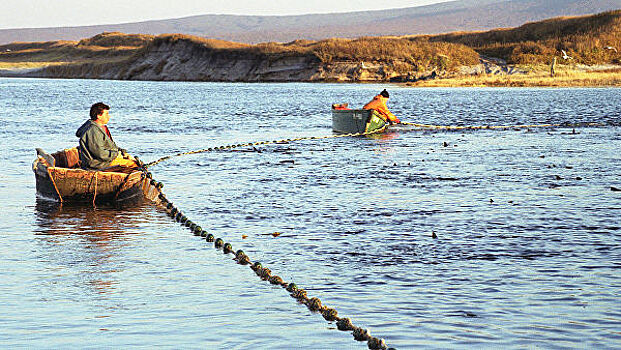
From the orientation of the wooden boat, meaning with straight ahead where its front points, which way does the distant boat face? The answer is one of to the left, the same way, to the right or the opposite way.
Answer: the same way

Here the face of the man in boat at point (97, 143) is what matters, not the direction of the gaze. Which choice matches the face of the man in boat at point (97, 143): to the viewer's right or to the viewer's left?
to the viewer's right

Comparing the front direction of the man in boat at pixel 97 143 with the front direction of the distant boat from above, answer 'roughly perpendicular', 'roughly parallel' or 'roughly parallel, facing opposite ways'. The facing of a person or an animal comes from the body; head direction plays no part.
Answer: roughly parallel

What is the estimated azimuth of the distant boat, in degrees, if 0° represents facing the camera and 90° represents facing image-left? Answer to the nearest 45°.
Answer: approximately 270°

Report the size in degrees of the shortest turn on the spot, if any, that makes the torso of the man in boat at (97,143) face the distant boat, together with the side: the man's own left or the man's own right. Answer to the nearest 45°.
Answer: approximately 45° to the man's own left

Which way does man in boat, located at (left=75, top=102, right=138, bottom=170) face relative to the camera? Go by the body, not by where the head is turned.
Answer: to the viewer's right

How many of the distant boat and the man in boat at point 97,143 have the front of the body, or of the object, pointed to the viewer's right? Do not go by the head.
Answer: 2
